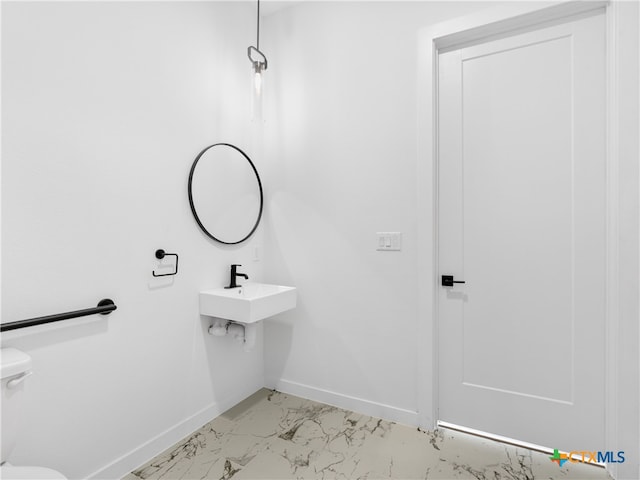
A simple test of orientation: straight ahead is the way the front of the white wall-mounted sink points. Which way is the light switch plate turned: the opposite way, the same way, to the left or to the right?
to the right

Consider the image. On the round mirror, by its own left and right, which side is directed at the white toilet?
right

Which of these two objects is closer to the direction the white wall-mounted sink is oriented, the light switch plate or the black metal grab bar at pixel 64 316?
the light switch plate

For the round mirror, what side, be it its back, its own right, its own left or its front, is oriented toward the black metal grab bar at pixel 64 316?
right

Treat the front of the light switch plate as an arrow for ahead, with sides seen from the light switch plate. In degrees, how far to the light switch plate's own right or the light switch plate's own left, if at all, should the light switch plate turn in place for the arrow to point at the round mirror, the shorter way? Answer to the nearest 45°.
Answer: approximately 90° to the light switch plate's own right

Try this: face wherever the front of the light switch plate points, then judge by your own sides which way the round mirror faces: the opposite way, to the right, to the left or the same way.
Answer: to the left

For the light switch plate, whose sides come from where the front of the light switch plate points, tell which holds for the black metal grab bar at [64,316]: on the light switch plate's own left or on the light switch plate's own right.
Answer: on the light switch plate's own right

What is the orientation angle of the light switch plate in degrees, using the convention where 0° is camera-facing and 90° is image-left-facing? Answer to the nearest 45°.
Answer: approximately 0°
